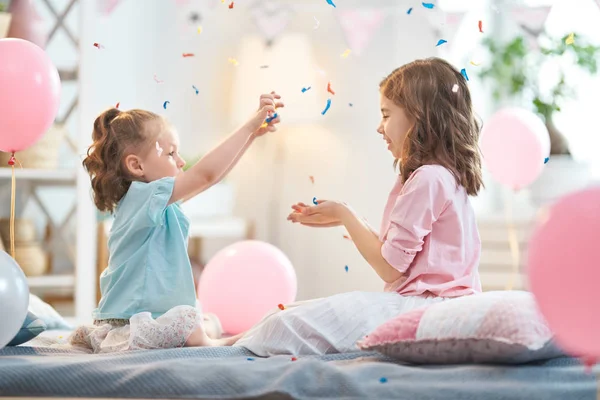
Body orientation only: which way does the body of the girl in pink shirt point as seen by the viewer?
to the viewer's left

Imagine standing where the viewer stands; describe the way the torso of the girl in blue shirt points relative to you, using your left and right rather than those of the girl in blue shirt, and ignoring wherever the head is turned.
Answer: facing to the right of the viewer

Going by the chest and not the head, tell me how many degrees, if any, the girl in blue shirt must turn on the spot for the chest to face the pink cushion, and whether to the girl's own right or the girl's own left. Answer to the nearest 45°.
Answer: approximately 45° to the girl's own right

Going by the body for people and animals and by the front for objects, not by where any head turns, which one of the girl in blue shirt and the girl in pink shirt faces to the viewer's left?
the girl in pink shirt

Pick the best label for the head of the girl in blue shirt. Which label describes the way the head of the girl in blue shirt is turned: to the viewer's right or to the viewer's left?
to the viewer's right

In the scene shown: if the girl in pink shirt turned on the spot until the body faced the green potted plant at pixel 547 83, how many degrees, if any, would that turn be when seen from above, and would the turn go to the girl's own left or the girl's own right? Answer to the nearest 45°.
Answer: approximately 90° to the girl's own right

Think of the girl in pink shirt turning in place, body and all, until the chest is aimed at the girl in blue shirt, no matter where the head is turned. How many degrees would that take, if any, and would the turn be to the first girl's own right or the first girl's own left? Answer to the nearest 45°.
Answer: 0° — they already face them

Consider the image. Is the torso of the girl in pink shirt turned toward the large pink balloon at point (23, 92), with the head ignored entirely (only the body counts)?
yes

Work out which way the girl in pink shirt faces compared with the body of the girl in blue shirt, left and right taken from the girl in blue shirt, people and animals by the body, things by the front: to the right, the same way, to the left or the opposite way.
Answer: the opposite way

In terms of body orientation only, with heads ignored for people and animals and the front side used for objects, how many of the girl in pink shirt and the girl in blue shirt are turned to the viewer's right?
1

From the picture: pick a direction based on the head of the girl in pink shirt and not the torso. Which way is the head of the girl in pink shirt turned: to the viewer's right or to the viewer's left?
to the viewer's left
